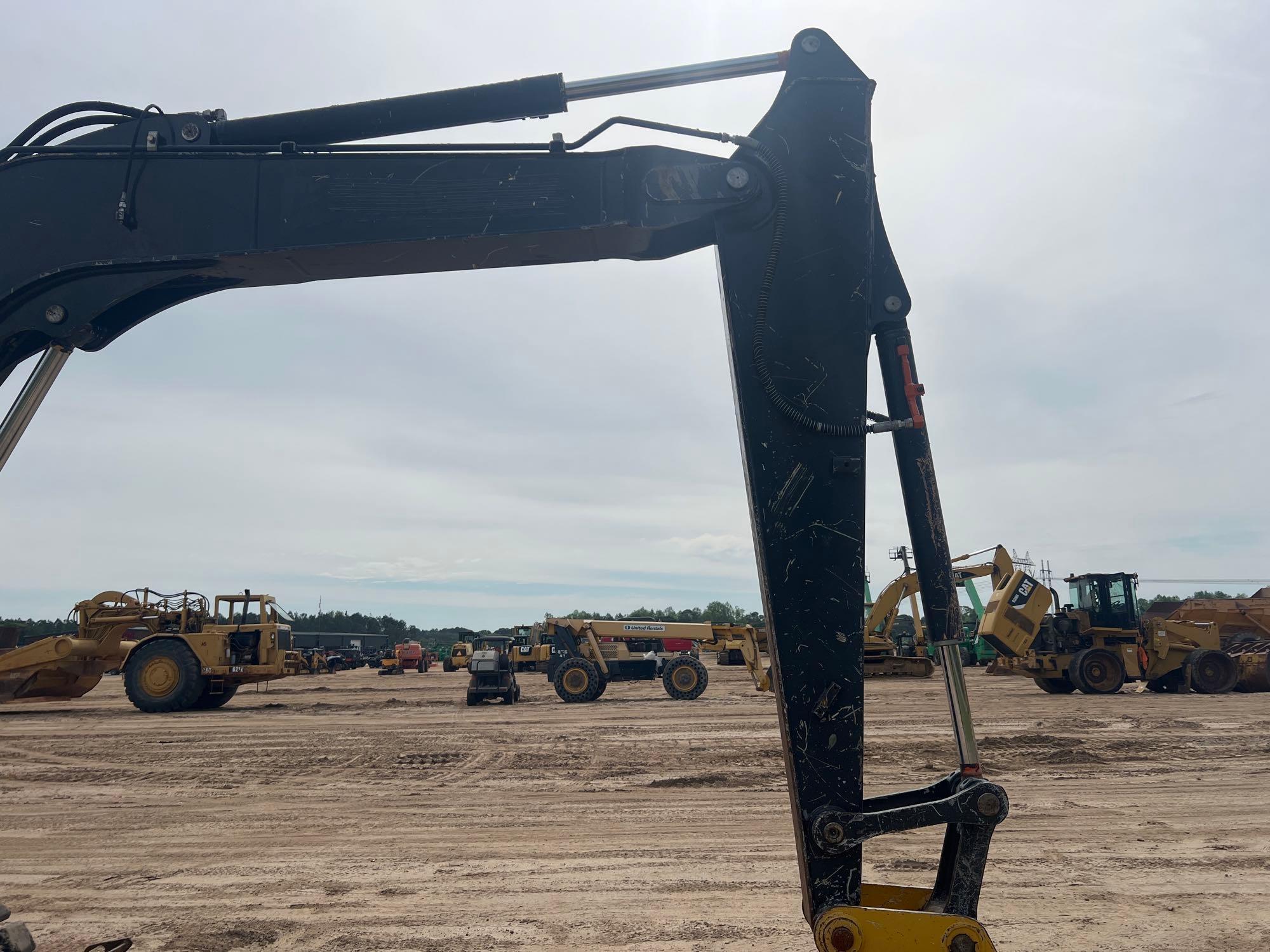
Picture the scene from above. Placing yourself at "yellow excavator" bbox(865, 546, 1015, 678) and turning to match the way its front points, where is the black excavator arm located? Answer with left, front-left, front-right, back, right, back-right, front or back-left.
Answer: right

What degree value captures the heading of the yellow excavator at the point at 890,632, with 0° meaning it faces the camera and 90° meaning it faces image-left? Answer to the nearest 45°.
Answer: approximately 270°
